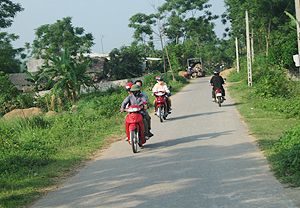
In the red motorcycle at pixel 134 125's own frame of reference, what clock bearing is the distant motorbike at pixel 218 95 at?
The distant motorbike is roughly at 7 o'clock from the red motorcycle.

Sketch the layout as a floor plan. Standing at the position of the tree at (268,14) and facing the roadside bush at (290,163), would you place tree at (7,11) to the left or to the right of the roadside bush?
right

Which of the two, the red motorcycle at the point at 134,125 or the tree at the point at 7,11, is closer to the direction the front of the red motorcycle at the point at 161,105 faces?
the red motorcycle

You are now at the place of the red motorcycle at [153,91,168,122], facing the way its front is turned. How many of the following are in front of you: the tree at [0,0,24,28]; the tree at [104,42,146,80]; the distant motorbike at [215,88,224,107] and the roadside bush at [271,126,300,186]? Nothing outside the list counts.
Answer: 1

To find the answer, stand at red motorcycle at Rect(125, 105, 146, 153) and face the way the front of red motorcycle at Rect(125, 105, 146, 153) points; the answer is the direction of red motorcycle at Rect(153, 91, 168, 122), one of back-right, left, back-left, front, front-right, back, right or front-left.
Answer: back

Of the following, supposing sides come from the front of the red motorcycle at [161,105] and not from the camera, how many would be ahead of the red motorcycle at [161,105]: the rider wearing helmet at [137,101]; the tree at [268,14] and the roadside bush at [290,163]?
2

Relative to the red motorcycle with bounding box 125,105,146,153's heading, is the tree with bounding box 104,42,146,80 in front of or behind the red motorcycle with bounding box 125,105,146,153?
behind

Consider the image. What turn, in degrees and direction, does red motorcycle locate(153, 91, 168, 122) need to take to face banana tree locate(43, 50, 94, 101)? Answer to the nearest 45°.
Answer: approximately 135° to its right

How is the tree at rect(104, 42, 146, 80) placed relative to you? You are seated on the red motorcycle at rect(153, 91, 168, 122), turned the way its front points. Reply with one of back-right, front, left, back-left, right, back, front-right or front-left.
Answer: back

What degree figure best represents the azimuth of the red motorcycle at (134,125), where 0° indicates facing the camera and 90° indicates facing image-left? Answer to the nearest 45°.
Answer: approximately 0°

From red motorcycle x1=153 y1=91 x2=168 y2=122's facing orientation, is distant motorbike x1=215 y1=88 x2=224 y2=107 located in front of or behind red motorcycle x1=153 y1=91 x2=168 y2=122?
behind

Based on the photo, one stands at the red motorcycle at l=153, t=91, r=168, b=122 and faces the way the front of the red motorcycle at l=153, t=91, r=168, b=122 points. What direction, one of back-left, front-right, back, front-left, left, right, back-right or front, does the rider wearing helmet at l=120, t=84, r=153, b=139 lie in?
front

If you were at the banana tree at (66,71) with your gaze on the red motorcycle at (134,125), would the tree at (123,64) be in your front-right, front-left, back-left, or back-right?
back-left

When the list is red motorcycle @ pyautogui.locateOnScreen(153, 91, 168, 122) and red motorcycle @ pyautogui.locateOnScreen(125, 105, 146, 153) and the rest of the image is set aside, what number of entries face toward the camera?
2

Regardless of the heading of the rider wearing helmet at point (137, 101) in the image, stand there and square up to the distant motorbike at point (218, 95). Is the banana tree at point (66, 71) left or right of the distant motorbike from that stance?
left

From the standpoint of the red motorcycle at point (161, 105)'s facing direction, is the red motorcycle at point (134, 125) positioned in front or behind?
in front

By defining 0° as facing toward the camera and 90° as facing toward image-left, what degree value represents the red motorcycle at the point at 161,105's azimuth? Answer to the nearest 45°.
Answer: approximately 0°
